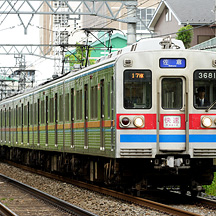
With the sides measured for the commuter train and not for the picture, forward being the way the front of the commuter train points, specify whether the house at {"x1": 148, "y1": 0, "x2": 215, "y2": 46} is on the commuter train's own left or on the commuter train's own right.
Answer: on the commuter train's own left

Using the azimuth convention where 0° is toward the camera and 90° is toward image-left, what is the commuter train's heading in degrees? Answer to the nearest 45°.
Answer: approximately 315°

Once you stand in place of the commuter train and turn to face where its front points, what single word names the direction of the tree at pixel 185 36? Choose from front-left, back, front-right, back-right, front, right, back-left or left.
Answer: back-left

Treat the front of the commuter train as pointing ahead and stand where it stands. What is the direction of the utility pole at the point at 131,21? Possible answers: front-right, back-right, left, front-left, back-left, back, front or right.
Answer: back-left
